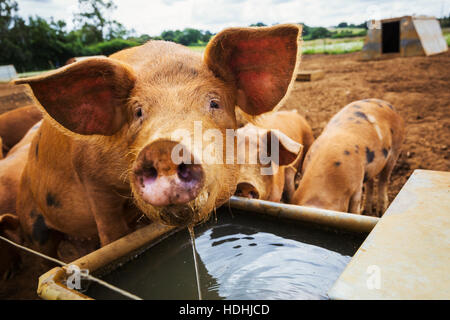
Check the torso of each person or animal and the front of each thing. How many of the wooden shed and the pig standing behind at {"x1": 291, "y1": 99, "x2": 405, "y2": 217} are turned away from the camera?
0

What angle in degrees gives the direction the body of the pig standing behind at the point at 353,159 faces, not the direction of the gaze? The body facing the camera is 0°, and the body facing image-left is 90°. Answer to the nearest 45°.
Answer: approximately 45°

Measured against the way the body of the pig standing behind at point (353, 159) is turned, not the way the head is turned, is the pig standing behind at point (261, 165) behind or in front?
in front

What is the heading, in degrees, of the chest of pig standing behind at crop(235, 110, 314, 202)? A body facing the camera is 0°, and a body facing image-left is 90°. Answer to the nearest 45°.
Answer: approximately 45°

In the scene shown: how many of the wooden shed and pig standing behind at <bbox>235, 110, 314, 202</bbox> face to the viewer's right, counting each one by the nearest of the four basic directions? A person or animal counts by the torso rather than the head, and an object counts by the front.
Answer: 0

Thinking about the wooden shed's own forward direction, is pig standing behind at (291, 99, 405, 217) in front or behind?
in front

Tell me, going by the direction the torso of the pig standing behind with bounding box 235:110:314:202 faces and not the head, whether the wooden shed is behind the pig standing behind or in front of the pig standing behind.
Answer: behind

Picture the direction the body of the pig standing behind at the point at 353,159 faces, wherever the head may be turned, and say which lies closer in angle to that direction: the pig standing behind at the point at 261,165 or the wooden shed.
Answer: the pig standing behind

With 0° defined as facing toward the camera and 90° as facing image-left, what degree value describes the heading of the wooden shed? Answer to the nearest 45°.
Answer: approximately 45°

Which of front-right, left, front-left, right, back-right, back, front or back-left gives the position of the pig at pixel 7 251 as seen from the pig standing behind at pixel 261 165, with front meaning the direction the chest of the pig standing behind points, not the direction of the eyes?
front-right

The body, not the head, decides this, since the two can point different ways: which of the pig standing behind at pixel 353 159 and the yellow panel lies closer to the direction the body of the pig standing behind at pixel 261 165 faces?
the yellow panel
